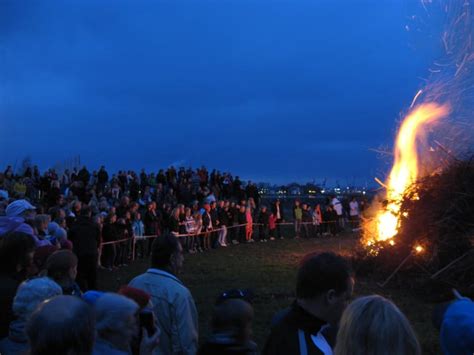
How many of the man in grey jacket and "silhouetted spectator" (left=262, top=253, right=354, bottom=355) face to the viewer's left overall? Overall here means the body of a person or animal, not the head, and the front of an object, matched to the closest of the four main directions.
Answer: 0

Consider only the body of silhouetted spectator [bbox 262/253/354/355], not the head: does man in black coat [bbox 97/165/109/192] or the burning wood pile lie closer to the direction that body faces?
the burning wood pile

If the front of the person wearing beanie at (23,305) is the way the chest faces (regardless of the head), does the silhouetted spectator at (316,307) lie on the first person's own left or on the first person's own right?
on the first person's own right

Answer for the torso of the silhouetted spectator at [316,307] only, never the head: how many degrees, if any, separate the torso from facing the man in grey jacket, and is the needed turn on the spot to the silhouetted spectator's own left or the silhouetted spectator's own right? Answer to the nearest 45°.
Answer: approximately 90° to the silhouetted spectator's own left

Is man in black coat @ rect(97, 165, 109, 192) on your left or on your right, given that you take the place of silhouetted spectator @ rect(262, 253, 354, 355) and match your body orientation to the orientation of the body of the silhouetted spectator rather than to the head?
on your left

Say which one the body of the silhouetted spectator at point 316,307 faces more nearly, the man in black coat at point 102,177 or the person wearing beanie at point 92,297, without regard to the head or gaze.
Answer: the man in black coat

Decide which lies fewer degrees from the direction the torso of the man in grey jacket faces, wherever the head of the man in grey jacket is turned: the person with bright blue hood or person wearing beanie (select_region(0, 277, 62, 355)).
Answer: the person with bright blue hood

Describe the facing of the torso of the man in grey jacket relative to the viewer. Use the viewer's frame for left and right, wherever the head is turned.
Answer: facing away from the viewer and to the right of the viewer

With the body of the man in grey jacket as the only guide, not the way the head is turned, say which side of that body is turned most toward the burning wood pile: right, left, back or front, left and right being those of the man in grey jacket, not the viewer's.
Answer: front

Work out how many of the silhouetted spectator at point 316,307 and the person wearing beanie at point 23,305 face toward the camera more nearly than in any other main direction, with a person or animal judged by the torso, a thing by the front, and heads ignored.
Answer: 0

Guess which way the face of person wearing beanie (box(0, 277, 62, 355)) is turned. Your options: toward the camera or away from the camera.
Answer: away from the camera

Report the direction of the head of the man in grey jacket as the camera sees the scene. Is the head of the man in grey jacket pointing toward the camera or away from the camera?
away from the camera

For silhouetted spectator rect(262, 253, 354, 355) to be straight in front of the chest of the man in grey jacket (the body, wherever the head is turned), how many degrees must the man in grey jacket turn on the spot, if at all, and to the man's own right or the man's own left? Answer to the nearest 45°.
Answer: approximately 90° to the man's own right
